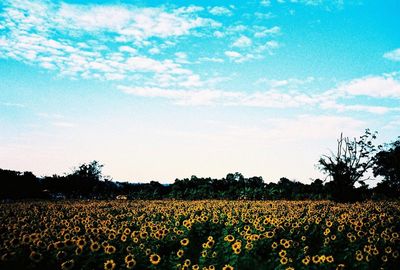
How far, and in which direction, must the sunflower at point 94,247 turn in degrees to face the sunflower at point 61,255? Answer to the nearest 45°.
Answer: approximately 45° to its right

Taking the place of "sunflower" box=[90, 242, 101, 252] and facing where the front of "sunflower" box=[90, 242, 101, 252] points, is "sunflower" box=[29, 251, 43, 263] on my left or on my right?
on my right

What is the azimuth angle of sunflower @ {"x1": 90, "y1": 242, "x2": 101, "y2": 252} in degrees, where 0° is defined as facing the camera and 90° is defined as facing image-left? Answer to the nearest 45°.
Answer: approximately 0°

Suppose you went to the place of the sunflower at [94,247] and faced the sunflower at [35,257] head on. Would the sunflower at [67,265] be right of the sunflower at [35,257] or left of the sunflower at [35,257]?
left

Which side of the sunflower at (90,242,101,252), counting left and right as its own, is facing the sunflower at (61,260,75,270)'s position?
front
